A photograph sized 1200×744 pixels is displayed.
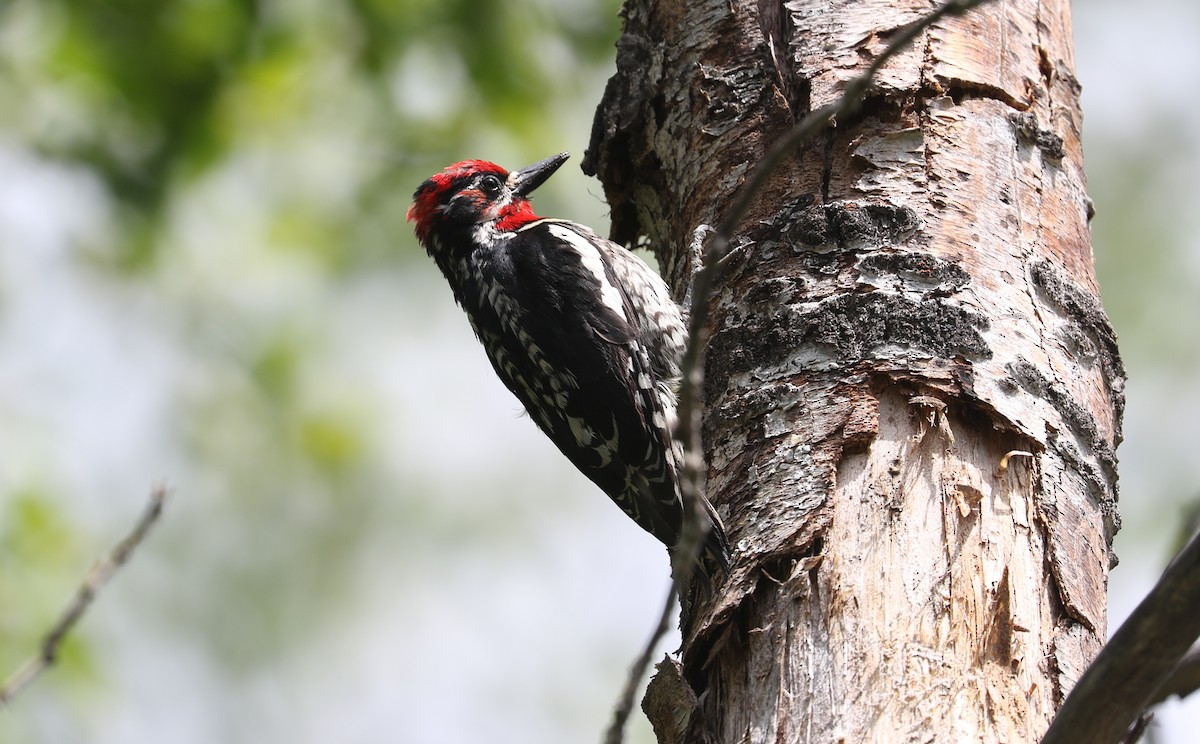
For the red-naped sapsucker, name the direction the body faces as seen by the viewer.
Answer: to the viewer's right

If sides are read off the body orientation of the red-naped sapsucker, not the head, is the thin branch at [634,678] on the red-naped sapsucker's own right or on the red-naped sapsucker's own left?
on the red-naped sapsucker's own right
